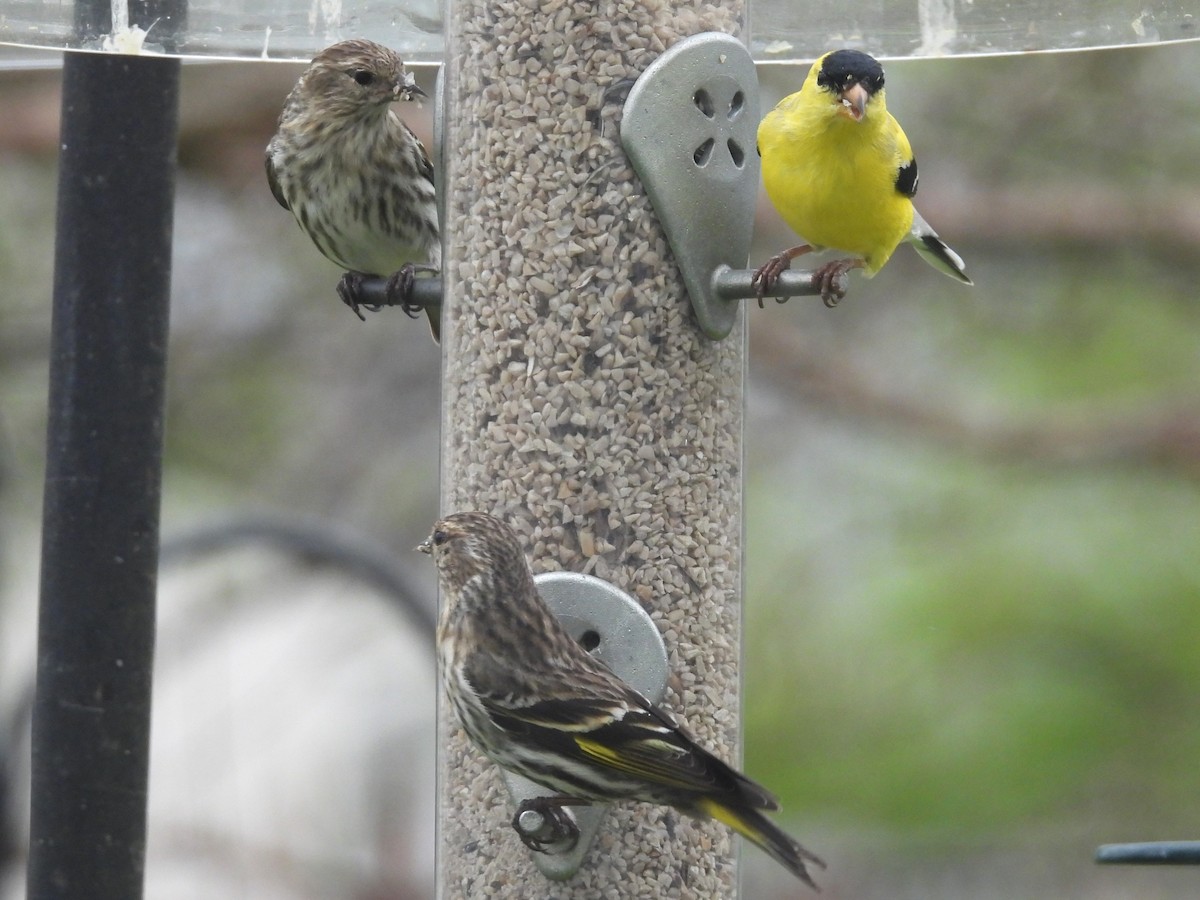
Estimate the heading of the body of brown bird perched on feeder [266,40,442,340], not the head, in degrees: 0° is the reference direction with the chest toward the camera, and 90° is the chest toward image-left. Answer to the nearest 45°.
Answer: approximately 0°

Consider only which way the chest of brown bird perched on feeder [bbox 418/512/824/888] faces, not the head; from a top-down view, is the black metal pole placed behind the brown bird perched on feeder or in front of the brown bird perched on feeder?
in front

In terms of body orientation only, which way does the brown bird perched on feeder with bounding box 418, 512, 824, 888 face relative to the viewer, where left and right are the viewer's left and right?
facing to the left of the viewer

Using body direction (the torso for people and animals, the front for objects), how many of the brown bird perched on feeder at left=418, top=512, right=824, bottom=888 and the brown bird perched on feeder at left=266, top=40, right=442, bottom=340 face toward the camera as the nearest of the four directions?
1

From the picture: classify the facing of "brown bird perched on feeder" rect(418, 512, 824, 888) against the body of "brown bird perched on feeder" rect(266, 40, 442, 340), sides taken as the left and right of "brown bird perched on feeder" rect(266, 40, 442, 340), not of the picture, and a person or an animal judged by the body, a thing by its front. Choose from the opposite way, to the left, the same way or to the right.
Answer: to the right
